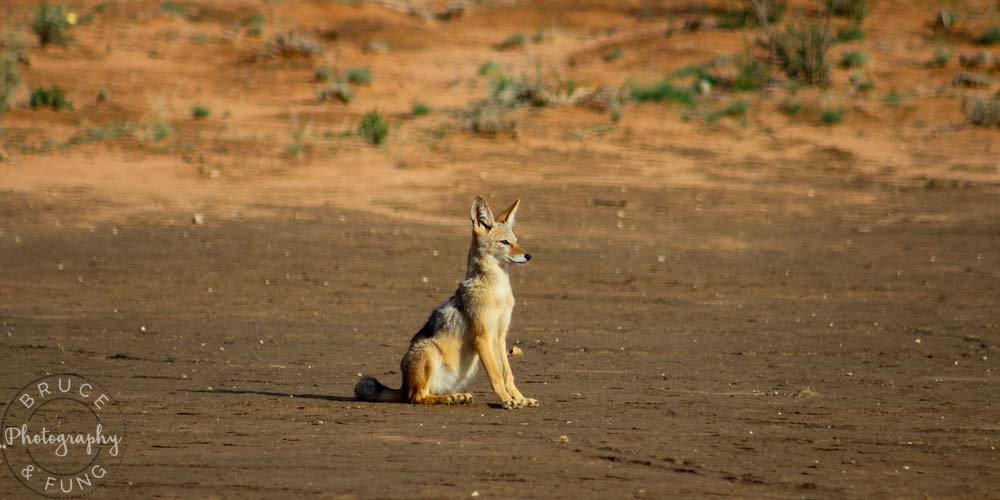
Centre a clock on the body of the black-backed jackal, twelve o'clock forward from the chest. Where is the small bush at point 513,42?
The small bush is roughly at 9 o'clock from the black-backed jackal.

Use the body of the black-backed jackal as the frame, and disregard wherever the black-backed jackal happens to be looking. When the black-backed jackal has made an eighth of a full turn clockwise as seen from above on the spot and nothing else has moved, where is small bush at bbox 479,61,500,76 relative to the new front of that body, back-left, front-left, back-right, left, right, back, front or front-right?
back-left

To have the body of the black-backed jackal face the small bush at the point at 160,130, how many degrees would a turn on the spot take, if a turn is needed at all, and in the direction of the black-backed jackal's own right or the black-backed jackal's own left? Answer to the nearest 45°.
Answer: approximately 90° to the black-backed jackal's own left

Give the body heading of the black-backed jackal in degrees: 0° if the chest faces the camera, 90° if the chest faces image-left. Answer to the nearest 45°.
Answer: approximately 270°

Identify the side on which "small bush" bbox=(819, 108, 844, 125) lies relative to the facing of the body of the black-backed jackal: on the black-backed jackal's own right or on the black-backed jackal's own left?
on the black-backed jackal's own left

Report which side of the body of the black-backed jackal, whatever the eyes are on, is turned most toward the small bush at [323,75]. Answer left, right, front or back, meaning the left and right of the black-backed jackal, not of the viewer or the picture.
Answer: left

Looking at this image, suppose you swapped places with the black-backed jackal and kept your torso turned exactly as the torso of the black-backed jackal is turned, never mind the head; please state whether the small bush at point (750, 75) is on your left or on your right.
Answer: on your left

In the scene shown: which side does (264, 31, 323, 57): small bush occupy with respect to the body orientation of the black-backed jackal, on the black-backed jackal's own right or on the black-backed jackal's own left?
on the black-backed jackal's own left

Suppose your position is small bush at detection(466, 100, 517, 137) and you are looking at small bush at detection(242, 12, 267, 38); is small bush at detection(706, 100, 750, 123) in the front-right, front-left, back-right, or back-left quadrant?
back-right

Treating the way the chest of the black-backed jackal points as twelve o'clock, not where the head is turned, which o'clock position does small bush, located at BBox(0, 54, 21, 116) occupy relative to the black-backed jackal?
The small bush is roughly at 8 o'clock from the black-backed jackal.
